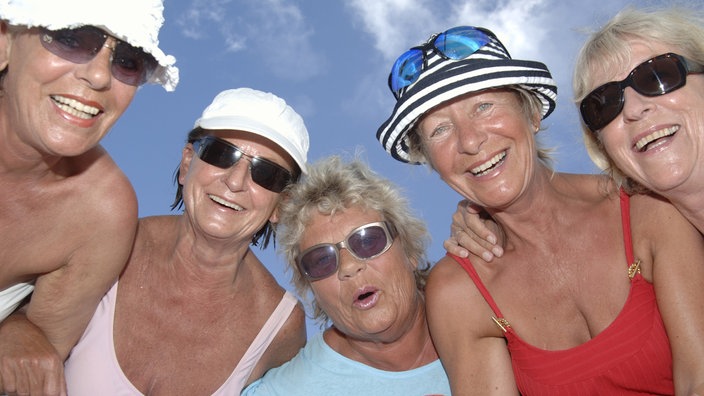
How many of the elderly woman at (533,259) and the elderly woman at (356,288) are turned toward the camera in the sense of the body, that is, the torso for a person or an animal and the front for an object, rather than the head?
2

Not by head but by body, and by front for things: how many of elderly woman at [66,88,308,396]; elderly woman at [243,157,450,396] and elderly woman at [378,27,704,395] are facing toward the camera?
3

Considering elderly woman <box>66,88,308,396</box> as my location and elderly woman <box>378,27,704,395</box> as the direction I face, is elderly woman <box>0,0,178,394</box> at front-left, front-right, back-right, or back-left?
back-right

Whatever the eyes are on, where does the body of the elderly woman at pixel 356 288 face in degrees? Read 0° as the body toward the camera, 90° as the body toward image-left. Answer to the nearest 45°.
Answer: approximately 0°

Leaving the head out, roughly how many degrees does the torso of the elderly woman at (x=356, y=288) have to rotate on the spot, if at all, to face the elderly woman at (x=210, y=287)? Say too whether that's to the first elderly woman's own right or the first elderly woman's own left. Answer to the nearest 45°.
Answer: approximately 90° to the first elderly woman's own right

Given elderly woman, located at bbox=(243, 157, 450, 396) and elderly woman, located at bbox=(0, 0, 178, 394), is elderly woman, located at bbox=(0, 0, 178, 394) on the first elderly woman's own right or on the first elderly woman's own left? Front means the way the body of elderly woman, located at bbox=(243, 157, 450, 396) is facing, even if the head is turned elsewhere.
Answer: on the first elderly woman's own right

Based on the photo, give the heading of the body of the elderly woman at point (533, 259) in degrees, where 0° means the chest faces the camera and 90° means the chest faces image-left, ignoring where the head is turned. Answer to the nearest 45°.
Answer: approximately 0°

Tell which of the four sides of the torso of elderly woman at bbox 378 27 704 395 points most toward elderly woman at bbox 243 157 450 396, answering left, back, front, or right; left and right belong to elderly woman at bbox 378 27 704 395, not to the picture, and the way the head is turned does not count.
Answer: right

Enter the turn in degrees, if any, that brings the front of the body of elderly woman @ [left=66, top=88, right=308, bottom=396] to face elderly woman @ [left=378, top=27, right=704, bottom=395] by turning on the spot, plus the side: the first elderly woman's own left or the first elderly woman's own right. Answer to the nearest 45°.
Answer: approximately 45° to the first elderly woman's own left
